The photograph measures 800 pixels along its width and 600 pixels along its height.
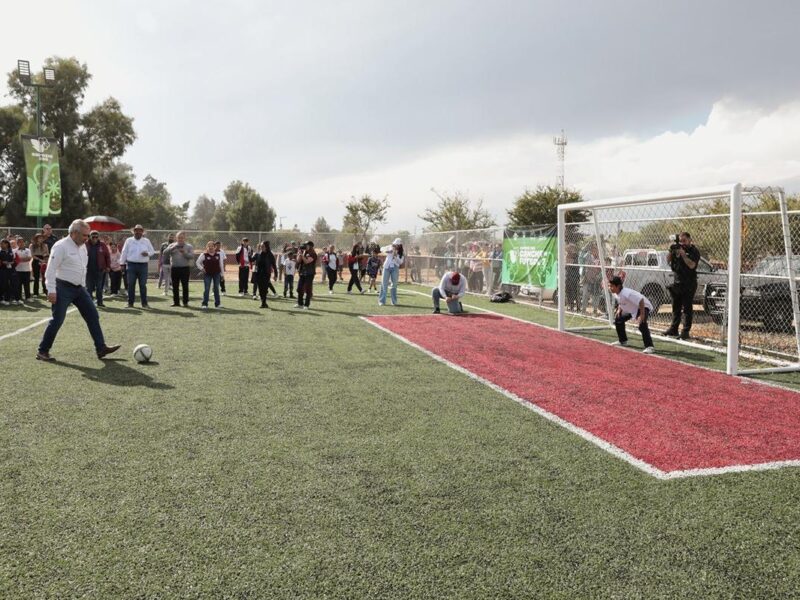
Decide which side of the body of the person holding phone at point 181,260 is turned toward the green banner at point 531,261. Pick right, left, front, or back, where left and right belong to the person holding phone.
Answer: left

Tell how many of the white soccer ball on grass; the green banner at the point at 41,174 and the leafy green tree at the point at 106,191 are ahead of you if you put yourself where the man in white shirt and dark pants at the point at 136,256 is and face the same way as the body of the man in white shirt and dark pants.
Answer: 1

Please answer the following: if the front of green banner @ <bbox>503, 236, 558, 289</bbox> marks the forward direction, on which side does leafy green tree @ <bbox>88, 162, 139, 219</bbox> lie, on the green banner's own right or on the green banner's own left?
on the green banner's own right

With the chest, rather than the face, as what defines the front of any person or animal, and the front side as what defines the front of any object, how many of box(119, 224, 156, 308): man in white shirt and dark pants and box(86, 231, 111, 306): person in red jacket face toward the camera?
2

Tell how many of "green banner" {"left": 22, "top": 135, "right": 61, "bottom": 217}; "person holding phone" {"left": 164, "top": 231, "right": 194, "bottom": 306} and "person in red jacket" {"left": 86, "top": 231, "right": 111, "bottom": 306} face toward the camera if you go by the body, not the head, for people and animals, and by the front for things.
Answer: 3

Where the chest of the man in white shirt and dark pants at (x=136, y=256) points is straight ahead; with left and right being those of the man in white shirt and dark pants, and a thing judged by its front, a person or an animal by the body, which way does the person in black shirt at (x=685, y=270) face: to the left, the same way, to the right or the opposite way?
to the right

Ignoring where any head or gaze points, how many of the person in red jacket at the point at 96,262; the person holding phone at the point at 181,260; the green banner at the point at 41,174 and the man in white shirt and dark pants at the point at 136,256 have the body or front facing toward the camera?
4

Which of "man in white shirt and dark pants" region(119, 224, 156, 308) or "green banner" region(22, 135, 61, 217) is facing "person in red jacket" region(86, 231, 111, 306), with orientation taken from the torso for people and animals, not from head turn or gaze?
the green banner

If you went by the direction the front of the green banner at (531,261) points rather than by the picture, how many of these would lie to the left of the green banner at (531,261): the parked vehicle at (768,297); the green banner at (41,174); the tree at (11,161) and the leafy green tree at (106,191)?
1

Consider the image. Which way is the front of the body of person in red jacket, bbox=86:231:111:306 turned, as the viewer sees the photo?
toward the camera

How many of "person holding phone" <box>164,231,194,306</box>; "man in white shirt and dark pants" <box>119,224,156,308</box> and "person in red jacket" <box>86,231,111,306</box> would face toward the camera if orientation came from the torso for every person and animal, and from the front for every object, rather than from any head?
3

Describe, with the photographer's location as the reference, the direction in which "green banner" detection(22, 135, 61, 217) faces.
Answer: facing the viewer

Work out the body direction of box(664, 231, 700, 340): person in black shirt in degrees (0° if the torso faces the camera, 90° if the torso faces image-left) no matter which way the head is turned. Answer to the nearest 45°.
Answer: approximately 45°

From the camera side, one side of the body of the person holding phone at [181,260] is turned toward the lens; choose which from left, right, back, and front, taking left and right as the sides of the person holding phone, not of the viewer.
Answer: front

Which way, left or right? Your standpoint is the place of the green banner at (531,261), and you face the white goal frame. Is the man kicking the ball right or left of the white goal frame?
right

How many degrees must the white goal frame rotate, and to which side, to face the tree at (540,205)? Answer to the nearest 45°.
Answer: approximately 135° to its right

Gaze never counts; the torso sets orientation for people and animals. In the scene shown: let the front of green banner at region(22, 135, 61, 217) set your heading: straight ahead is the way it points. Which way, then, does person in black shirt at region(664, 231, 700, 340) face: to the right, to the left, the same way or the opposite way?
to the right

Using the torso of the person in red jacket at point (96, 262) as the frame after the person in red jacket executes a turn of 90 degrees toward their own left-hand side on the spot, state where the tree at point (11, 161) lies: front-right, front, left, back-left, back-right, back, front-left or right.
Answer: left

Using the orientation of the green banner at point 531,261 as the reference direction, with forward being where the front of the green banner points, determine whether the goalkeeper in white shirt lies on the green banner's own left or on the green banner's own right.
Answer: on the green banner's own left
